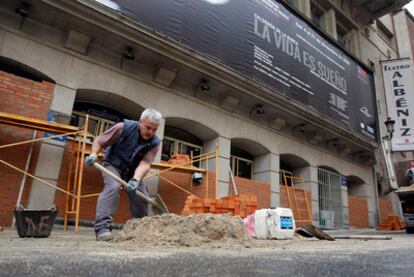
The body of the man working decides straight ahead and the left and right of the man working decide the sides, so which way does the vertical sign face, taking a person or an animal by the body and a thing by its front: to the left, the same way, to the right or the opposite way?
to the right

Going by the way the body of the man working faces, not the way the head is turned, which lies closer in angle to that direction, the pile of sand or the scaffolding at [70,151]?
the pile of sand

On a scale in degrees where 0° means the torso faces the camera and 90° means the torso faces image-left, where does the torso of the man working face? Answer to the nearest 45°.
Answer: approximately 315°

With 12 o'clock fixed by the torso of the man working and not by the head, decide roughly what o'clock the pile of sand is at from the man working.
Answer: The pile of sand is roughly at 12 o'clock from the man working.

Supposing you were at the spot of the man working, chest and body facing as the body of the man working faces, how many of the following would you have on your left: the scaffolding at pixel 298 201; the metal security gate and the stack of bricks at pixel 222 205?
3

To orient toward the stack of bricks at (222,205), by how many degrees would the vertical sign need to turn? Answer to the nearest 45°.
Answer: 0° — it already faces it

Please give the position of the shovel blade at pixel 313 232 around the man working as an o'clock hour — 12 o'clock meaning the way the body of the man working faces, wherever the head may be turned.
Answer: The shovel blade is roughly at 10 o'clock from the man working.

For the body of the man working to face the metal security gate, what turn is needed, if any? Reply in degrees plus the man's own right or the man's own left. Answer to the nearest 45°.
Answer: approximately 90° to the man's own left
